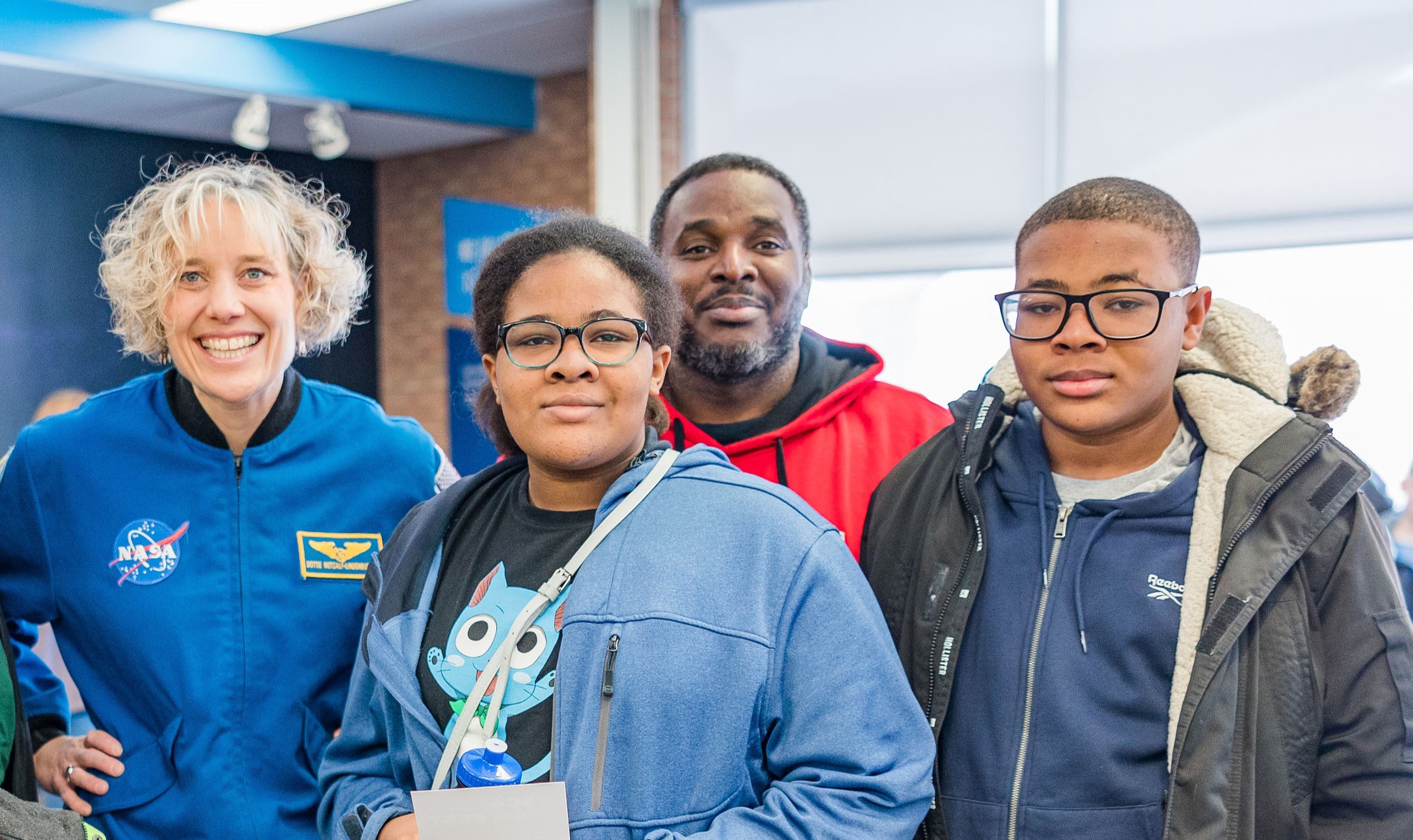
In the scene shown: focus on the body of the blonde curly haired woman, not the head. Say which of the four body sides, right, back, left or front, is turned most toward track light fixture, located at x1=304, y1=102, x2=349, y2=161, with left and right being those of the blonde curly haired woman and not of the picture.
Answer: back

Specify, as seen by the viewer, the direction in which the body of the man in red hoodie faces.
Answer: toward the camera

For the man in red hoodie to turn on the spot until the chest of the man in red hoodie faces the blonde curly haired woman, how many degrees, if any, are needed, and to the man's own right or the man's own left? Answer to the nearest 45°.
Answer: approximately 90° to the man's own right

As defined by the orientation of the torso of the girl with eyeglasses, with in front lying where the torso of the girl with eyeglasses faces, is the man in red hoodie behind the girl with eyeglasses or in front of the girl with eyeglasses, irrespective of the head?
behind

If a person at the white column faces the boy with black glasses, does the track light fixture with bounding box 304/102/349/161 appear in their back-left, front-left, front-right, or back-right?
back-right

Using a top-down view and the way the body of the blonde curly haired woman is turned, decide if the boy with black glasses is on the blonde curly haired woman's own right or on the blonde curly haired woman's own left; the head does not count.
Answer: on the blonde curly haired woman's own left

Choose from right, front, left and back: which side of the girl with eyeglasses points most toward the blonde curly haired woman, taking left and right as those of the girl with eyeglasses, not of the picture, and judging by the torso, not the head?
right

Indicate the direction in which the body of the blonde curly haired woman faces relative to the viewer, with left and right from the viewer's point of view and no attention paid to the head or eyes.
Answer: facing the viewer

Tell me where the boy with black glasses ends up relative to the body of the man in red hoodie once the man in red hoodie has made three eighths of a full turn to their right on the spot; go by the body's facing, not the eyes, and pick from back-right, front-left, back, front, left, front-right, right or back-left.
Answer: back

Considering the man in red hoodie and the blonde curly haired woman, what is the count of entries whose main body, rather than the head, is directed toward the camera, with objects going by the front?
2
